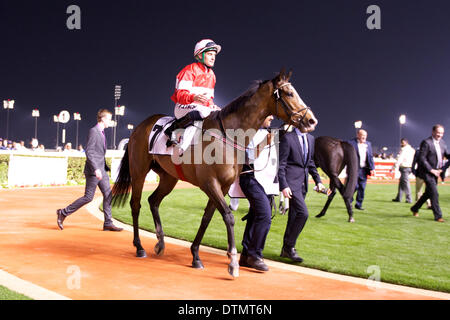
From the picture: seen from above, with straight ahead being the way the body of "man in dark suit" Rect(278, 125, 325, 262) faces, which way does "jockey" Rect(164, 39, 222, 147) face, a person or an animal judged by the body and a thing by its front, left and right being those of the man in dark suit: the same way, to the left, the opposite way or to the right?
the same way

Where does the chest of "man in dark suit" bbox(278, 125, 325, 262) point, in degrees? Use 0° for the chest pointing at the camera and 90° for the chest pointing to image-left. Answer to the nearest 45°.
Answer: approximately 315°

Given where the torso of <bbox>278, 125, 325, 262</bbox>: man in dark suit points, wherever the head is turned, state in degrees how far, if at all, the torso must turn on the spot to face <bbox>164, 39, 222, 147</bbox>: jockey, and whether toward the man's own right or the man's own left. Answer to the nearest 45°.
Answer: approximately 90° to the man's own right

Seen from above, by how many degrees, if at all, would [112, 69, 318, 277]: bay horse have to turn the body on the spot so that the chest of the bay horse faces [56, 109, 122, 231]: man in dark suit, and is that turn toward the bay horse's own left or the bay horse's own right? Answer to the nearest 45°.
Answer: approximately 180°

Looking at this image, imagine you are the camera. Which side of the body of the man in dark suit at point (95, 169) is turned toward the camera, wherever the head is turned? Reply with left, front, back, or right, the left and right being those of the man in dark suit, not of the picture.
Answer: right

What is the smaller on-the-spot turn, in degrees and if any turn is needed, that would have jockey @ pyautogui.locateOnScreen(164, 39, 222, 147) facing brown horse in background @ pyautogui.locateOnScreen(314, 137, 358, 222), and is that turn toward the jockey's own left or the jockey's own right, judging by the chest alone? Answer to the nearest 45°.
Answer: approximately 90° to the jockey's own left

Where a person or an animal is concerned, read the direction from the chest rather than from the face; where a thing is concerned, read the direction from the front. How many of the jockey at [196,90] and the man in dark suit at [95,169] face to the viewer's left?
0

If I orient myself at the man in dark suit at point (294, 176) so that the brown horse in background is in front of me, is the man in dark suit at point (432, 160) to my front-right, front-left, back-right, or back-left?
front-right
